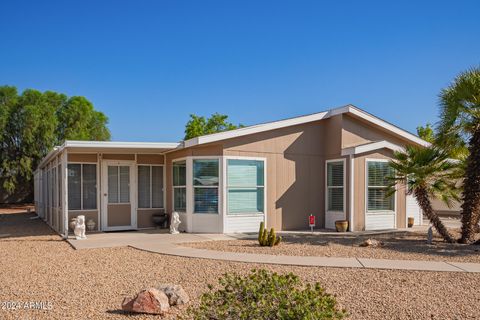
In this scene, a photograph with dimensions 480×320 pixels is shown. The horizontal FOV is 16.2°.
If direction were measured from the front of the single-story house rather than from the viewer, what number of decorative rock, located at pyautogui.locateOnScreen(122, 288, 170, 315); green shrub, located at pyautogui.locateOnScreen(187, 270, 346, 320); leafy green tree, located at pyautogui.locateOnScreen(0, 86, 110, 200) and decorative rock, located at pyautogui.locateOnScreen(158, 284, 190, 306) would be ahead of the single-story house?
3

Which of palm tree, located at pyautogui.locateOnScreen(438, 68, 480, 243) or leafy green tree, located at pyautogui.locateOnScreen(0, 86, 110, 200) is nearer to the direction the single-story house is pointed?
the palm tree

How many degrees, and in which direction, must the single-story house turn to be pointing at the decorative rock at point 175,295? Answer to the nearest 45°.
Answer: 0° — it already faces it

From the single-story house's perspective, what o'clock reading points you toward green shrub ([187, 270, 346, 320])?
The green shrub is roughly at 12 o'clock from the single-story house.

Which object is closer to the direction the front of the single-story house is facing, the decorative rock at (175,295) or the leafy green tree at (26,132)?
the decorative rock

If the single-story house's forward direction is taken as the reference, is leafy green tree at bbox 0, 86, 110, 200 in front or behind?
behind

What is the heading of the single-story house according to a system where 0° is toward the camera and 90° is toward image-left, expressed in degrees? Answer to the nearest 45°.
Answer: approximately 0°

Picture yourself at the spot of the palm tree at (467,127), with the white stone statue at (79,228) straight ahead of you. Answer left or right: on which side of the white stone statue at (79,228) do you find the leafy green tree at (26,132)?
right
